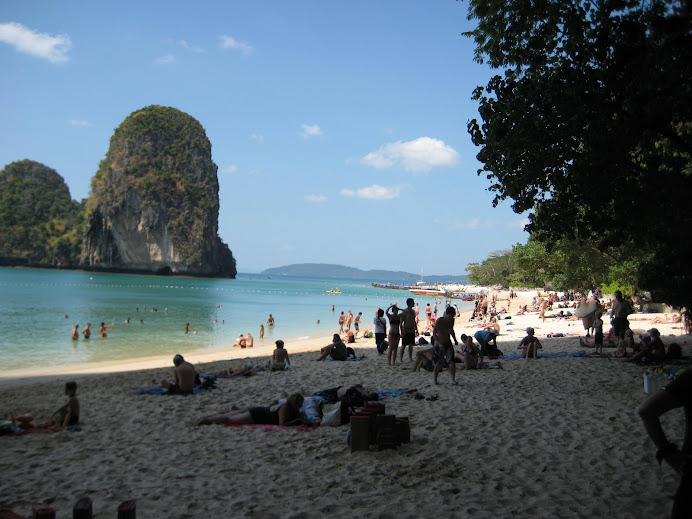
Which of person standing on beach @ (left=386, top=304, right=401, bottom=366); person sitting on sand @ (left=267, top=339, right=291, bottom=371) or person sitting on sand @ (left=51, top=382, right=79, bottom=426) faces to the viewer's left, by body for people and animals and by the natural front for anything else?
person sitting on sand @ (left=51, top=382, right=79, bottom=426)

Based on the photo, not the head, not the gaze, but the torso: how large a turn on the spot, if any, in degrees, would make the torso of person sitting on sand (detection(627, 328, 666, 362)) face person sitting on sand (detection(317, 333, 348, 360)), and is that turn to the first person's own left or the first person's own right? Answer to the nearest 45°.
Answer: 0° — they already face them

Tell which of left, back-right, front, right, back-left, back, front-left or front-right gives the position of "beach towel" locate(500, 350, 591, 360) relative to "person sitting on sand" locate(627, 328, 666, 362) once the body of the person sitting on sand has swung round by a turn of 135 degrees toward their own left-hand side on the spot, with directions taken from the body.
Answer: back

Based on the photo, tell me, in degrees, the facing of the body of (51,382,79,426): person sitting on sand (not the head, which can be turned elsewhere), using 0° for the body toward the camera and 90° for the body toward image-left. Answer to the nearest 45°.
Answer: approximately 90°

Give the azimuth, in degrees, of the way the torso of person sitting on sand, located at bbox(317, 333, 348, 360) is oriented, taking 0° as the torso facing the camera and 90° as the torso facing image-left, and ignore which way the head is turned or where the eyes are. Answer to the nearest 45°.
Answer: approximately 135°

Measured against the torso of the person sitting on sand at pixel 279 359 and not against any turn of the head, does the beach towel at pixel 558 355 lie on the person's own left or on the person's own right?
on the person's own right

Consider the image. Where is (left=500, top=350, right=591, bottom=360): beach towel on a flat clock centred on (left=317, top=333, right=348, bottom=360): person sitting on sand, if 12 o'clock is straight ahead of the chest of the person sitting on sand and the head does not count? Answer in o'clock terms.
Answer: The beach towel is roughly at 5 o'clock from the person sitting on sand.

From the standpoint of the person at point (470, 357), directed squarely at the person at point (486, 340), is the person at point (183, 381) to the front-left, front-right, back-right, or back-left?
back-left

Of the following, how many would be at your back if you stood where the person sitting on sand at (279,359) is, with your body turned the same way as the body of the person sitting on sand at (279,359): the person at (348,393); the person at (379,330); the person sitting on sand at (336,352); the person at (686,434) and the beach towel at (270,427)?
3

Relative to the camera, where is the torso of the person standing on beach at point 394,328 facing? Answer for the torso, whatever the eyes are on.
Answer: away from the camera

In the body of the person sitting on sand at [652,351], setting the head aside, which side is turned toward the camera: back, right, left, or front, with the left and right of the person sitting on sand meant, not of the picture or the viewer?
left

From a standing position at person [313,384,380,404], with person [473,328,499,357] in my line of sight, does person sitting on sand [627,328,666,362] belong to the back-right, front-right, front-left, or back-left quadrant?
front-right
